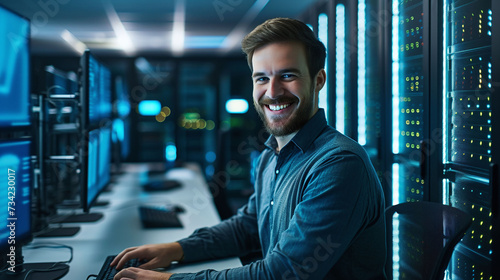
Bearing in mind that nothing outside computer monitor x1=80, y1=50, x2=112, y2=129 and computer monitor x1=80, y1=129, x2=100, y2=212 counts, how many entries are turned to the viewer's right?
2

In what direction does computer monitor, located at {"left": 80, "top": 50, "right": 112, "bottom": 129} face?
to the viewer's right

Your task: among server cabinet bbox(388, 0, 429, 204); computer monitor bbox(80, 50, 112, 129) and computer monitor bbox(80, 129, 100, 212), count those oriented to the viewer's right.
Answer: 2

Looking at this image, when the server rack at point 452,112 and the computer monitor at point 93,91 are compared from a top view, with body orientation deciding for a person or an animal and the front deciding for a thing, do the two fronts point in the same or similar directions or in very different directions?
very different directions

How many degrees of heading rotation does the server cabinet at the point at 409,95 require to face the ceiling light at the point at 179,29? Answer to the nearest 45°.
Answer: approximately 90° to its right

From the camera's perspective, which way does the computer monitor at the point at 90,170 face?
to the viewer's right

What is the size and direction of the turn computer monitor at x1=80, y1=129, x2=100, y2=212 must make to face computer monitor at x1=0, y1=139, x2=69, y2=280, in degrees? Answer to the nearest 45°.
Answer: approximately 90° to its right

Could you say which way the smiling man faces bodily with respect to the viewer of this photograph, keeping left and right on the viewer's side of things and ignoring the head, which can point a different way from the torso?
facing the viewer and to the left of the viewer

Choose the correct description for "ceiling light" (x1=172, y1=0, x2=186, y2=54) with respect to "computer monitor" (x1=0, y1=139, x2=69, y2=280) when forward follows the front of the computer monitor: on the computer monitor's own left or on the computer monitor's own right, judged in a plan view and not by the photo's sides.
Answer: on the computer monitor's own left

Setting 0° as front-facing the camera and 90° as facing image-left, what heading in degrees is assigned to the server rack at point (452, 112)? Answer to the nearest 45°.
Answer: approximately 45°

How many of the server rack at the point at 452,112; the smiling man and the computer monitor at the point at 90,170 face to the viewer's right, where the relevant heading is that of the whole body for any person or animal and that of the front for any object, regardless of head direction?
1

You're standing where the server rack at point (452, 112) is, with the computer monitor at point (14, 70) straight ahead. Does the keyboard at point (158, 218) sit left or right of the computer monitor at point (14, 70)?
right

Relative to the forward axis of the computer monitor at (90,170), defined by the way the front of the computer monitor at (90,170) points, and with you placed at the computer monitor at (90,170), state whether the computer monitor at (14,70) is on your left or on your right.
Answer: on your right
